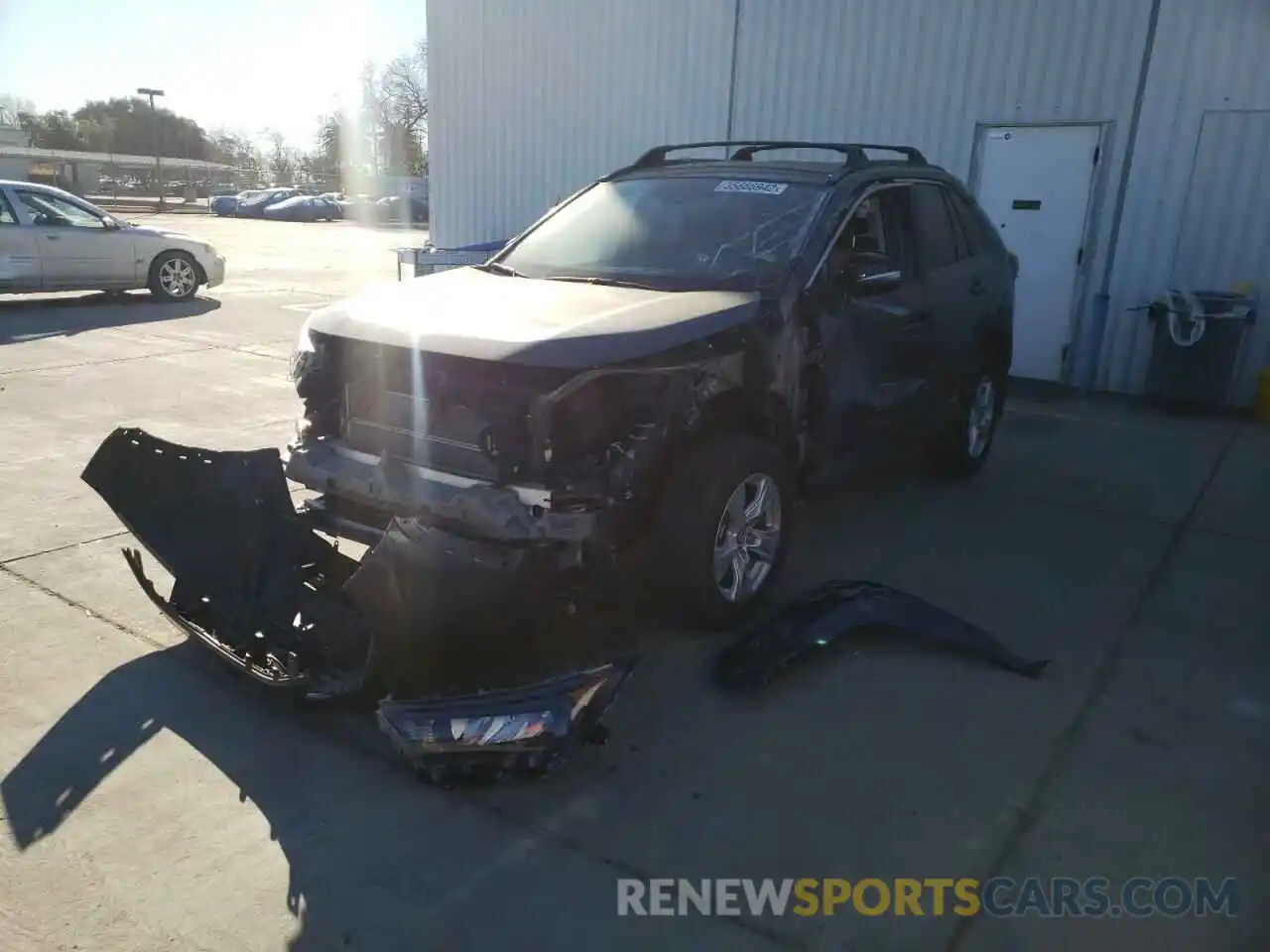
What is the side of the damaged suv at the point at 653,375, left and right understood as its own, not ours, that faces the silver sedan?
right

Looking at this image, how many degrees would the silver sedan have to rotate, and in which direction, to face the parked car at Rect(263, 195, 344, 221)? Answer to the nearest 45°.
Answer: approximately 90° to its left

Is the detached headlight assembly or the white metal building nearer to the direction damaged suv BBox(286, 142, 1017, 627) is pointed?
the detached headlight assembly

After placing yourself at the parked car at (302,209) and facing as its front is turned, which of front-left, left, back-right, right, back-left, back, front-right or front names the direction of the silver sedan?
front-left

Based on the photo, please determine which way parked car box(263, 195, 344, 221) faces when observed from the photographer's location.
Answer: facing the viewer and to the left of the viewer

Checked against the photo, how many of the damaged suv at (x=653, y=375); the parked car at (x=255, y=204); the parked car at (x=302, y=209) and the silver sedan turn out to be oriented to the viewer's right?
1

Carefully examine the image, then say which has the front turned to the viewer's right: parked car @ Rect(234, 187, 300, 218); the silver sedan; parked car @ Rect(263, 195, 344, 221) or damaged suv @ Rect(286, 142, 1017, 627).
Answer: the silver sedan

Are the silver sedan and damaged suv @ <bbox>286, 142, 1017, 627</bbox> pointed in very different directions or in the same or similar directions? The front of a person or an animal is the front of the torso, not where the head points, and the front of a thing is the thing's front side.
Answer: very different directions

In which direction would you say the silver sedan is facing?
to the viewer's right
